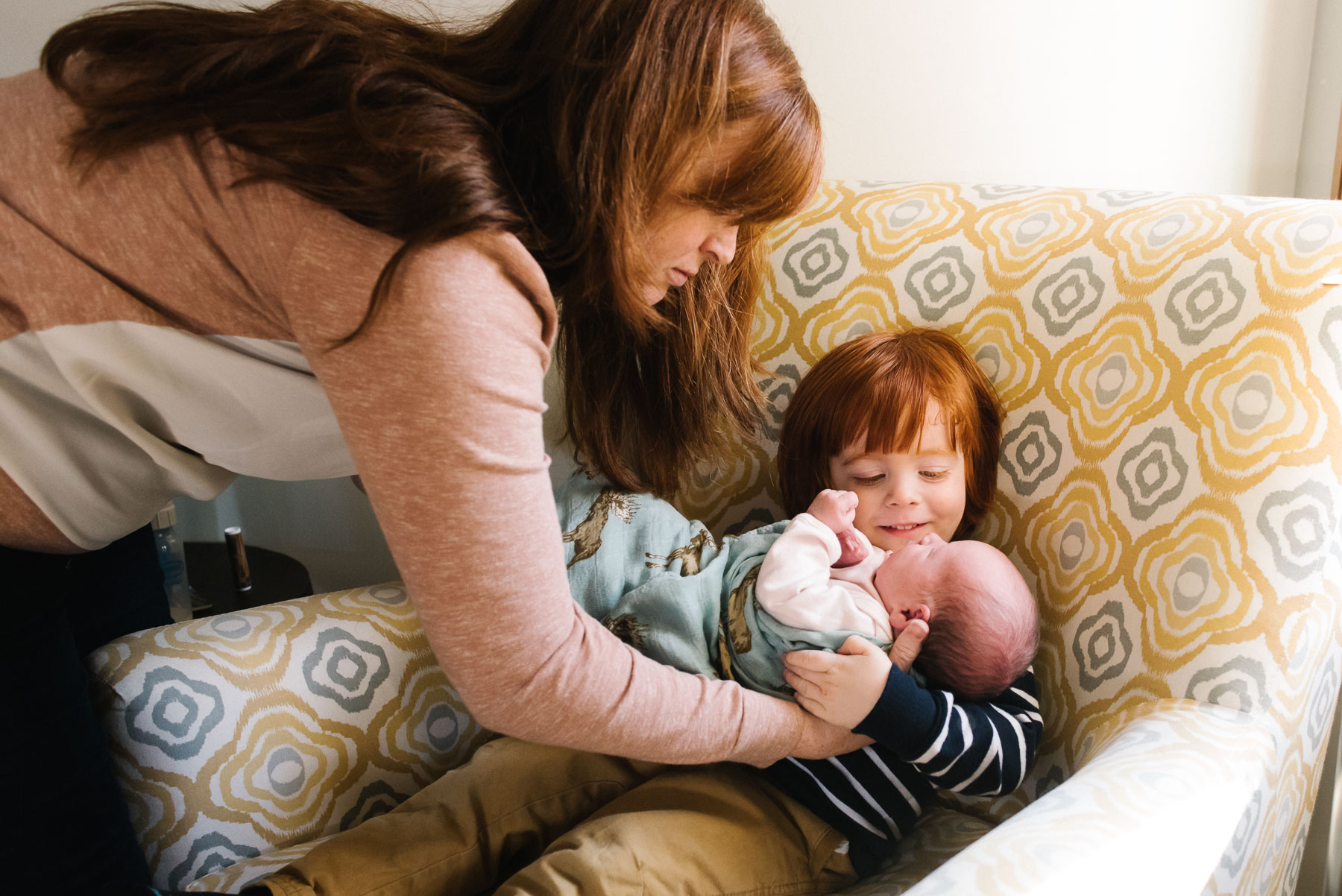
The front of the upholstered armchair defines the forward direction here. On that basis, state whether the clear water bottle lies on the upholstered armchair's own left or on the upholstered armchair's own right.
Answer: on the upholstered armchair's own right

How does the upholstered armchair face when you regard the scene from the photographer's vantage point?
facing the viewer and to the left of the viewer

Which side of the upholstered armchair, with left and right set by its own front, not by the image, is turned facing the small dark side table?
right
